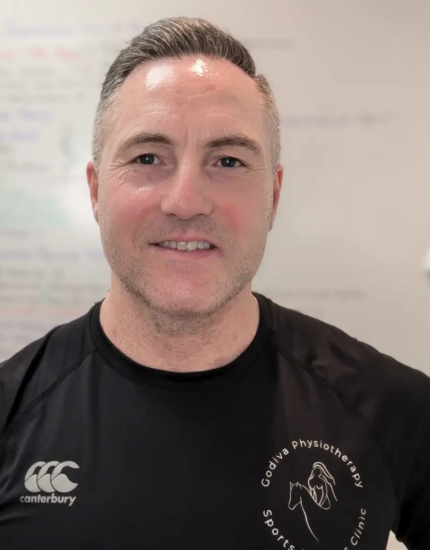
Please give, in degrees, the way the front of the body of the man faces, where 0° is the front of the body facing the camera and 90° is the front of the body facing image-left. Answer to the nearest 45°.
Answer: approximately 0°

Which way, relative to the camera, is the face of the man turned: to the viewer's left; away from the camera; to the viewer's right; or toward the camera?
toward the camera
